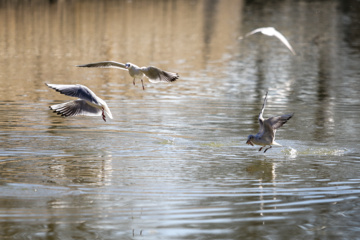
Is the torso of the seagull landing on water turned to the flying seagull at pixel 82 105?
yes

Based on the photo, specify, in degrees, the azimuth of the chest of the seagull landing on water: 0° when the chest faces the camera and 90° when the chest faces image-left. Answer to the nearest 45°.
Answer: approximately 90°

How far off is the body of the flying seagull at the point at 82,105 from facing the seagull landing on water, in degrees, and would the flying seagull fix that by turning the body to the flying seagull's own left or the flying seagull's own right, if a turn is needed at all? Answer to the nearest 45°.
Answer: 0° — it already faces it

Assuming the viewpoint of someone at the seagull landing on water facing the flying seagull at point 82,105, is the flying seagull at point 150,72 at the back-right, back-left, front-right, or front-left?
front-right

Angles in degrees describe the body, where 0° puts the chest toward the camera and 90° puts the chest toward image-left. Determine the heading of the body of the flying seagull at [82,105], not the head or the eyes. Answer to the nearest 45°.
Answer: approximately 270°

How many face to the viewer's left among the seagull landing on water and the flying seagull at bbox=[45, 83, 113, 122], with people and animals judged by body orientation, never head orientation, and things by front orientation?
1
